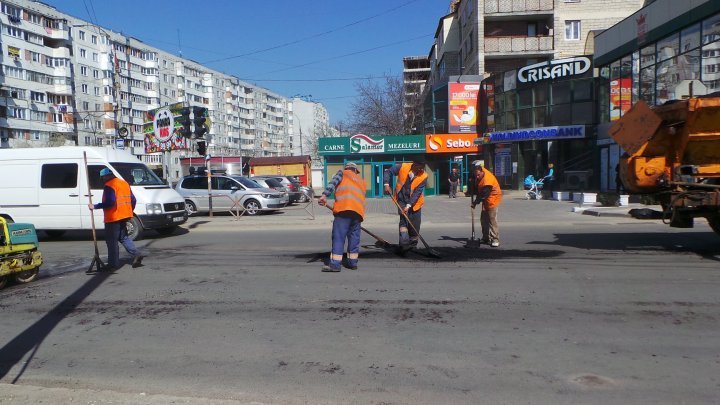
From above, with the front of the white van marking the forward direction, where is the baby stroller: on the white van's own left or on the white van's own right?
on the white van's own left

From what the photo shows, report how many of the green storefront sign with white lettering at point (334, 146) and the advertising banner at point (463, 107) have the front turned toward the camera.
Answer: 2

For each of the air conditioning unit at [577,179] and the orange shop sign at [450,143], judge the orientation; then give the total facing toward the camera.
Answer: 2

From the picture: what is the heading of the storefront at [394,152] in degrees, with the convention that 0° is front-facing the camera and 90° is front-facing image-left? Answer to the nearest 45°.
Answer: approximately 0°

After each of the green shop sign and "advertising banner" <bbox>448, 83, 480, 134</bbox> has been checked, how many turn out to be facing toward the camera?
2

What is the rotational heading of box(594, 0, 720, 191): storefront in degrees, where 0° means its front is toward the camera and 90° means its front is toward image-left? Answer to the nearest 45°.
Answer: approximately 45°

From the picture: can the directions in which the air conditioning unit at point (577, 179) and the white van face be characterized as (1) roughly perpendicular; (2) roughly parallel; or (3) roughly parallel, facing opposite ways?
roughly perpendicular

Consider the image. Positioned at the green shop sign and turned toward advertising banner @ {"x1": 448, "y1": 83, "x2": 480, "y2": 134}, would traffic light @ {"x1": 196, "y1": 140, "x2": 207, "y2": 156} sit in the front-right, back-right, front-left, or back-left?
back-right

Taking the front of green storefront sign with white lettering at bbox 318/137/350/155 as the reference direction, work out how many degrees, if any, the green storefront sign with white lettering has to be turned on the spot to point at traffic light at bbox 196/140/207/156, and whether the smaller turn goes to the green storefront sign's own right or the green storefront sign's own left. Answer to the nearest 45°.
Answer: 0° — it already faces it

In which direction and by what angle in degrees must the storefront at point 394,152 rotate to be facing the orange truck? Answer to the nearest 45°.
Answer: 0° — it already faces it
